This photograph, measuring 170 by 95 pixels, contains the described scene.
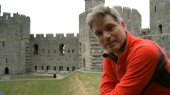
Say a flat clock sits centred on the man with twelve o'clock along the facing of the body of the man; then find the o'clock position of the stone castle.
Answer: The stone castle is roughly at 4 o'clock from the man.

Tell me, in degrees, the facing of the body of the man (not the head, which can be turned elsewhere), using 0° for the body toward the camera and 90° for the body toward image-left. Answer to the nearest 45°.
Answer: approximately 45°
